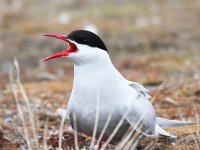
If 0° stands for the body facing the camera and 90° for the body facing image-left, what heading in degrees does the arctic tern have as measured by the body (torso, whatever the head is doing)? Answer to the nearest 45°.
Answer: approximately 45°
